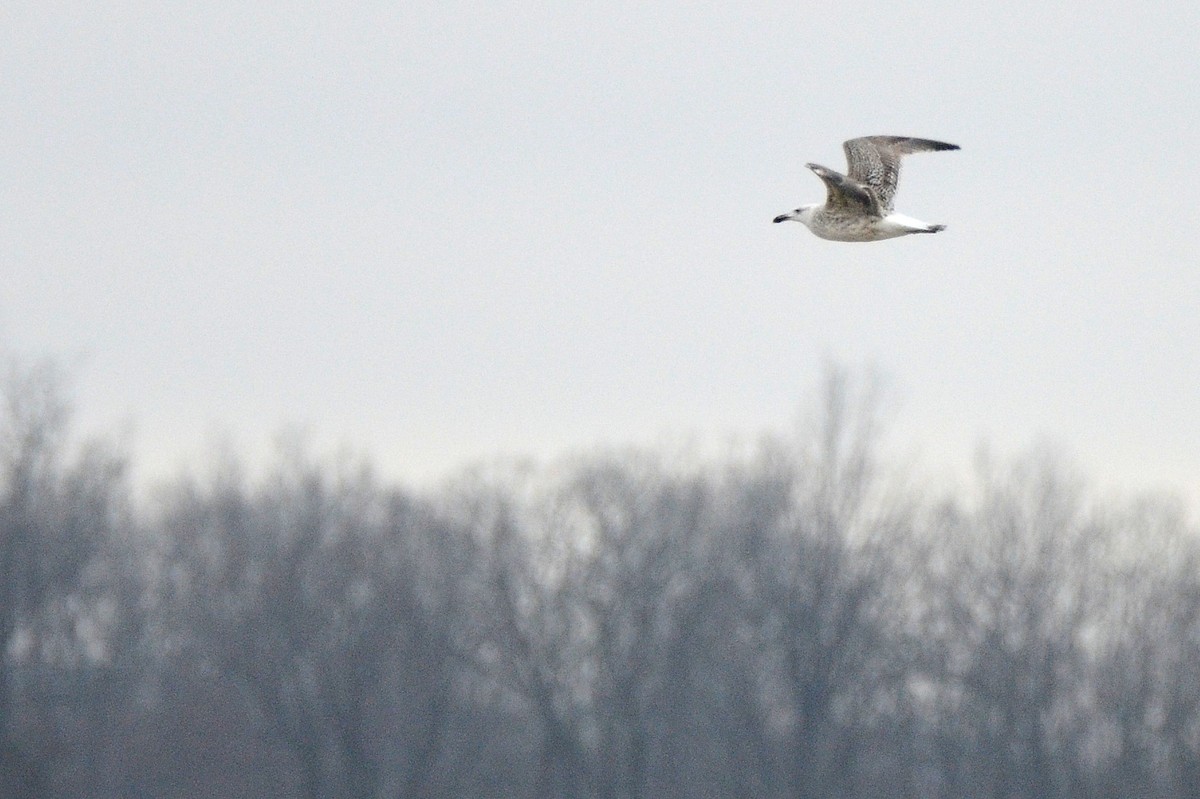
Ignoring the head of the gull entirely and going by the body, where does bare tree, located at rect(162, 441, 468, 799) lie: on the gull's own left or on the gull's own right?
on the gull's own right

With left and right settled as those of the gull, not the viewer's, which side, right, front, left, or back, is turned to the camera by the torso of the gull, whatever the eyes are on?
left
